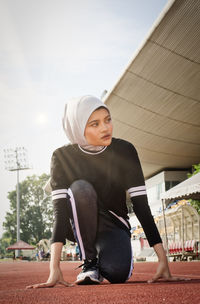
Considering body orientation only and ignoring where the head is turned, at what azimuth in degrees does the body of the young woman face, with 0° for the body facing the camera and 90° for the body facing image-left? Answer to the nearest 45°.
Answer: approximately 0°

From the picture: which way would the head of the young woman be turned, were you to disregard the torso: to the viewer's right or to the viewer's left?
to the viewer's right

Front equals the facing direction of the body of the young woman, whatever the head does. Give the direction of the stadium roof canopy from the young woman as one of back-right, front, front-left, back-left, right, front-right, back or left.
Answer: back
